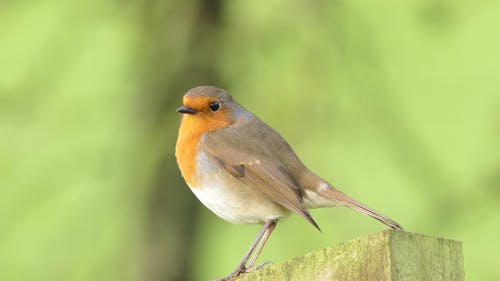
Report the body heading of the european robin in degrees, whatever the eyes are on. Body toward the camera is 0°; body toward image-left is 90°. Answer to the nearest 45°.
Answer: approximately 90°
